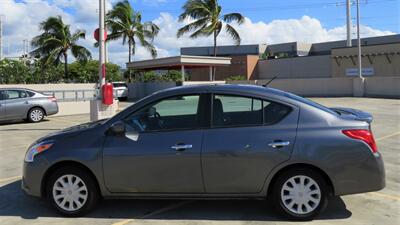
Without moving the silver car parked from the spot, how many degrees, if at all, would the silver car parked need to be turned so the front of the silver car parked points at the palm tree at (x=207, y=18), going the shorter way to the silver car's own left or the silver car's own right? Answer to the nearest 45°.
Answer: approximately 135° to the silver car's own right

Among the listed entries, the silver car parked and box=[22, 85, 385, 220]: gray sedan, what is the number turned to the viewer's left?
2

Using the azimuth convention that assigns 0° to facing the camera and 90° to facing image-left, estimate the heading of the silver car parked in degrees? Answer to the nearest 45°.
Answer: approximately 90°

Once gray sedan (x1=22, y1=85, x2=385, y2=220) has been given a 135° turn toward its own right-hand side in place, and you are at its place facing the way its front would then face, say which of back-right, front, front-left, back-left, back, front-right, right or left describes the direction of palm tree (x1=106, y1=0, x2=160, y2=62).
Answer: front-left

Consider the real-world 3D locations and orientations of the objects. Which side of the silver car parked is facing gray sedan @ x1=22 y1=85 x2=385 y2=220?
left

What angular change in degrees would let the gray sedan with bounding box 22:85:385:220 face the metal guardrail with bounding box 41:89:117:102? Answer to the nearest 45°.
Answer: approximately 90° to its right

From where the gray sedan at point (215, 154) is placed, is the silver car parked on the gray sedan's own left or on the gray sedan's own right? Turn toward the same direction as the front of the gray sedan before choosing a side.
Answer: on the gray sedan's own right

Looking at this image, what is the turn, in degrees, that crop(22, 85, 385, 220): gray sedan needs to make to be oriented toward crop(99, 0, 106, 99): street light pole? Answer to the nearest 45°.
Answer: approximately 90° to its right

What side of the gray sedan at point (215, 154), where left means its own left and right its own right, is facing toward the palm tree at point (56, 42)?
right

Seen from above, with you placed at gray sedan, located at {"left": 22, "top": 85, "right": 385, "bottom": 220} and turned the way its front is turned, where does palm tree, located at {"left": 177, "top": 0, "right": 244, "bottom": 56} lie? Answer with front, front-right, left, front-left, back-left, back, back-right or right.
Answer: right

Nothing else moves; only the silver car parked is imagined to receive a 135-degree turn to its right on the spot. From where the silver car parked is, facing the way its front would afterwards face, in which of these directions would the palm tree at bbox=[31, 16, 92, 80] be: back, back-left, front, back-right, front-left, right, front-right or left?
front-left

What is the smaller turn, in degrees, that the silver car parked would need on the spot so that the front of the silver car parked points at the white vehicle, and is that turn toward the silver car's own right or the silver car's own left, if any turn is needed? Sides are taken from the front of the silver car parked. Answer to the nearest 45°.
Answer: approximately 90° to the silver car's own right

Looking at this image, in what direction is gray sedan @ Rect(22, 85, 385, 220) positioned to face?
to the viewer's left

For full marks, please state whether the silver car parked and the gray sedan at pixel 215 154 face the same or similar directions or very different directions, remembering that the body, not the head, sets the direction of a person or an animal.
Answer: same or similar directions
